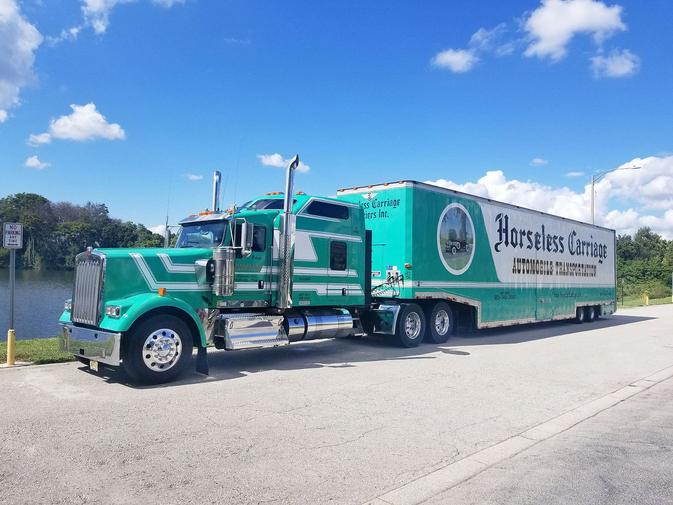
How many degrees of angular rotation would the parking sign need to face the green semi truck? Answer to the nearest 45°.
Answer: approximately 90° to its left

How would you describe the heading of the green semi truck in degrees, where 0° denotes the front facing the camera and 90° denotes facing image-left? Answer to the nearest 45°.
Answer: approximately 45°

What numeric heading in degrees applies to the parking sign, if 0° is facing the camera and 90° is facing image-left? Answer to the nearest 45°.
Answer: approximately 0°

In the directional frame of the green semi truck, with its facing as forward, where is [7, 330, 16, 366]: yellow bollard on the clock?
The yellow bollard is roughly at 1 o'clock from the green semi truck.

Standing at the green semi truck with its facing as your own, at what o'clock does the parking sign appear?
The parking sign is roughly at 1 o'clock from the green semi truck.

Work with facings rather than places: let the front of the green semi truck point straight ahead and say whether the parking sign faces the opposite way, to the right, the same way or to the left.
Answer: to the left
